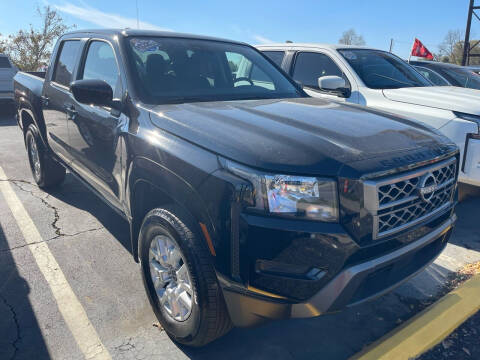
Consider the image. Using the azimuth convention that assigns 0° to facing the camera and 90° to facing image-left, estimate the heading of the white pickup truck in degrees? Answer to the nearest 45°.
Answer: approximately 315°

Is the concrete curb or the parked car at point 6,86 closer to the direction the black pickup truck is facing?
the concrete curb

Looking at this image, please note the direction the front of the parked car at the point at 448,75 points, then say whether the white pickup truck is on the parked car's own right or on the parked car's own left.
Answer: on the parked car's own right

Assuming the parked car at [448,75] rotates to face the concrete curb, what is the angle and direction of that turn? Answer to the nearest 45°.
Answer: approximately 45° to its right

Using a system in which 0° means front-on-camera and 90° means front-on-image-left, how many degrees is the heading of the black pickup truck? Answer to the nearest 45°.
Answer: approximately 315°

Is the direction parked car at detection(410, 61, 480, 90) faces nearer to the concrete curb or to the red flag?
the concrete curb
